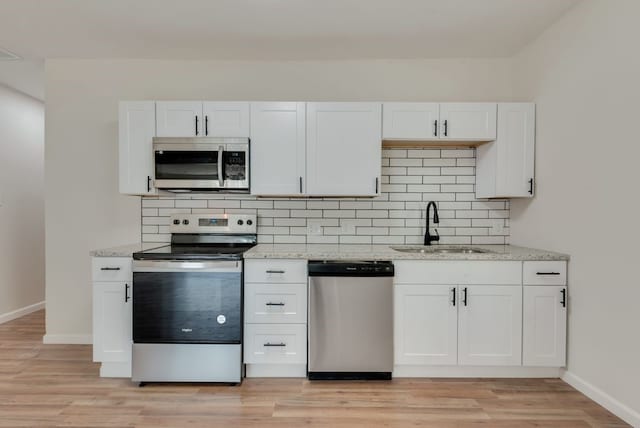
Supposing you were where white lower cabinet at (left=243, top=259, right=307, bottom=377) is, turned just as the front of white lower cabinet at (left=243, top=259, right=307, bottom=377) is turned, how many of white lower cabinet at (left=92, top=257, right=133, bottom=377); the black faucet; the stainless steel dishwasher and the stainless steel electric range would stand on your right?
2

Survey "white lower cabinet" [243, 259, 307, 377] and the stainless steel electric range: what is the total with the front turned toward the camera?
2

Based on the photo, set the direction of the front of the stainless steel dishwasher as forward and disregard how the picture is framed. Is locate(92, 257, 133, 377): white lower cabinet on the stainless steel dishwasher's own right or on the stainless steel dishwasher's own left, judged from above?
on the stainless steel dishwasher's own right

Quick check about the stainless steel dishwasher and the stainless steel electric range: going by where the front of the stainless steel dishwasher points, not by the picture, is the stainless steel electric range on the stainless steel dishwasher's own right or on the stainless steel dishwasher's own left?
on the stainless steel dishwasher's own right

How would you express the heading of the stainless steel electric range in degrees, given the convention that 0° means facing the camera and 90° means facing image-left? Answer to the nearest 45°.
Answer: approximately 0°

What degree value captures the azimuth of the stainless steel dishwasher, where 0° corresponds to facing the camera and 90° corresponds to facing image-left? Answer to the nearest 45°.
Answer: approximately 0°

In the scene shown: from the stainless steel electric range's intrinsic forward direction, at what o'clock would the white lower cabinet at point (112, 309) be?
The white lower cabinet is roughly at 4 o'clock from the stainless steel electric range.

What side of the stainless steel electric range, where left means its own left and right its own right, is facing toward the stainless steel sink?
left
